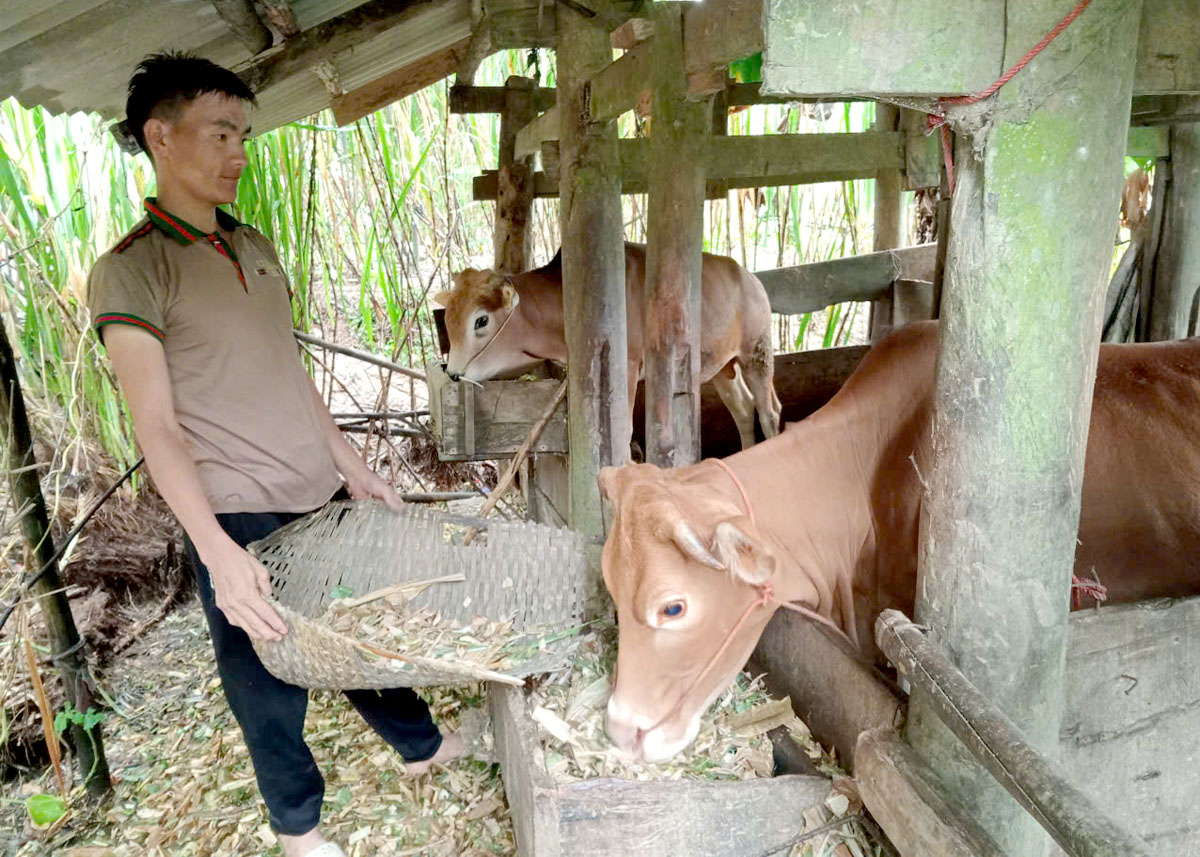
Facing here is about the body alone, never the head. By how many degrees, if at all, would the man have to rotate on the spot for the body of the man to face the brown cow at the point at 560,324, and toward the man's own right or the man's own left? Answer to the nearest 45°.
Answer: approximately 90° to the man's own left

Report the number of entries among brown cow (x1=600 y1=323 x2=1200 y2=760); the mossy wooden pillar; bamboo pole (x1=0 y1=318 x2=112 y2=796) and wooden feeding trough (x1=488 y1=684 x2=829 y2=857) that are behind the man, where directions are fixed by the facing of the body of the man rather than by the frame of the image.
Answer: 1

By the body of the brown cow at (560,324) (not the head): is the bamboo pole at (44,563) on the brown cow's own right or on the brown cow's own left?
on the brown cow's own left

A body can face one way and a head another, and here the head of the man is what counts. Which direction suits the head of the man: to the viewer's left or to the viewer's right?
to the viewer's right

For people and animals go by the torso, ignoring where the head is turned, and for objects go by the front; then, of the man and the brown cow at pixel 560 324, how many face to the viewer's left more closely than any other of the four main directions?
1

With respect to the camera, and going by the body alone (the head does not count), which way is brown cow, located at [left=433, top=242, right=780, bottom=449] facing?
to the viewer's left

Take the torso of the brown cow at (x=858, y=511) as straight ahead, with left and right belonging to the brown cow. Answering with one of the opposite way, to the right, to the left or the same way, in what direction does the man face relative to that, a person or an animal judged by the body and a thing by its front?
the opposite way

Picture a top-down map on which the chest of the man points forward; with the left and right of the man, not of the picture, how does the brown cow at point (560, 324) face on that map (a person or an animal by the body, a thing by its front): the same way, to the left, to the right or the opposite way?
the opposite way

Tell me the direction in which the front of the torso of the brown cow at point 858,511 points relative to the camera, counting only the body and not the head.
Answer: to the viewer's left

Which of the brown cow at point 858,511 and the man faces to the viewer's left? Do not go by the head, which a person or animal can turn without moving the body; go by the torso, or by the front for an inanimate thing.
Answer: the brown cow

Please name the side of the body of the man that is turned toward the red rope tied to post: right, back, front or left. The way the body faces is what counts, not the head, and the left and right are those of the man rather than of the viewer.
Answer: front

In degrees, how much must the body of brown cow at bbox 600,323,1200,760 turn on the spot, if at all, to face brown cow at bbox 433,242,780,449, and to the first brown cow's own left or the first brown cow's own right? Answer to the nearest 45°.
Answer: approximately 45° to the first brown cow's own right
